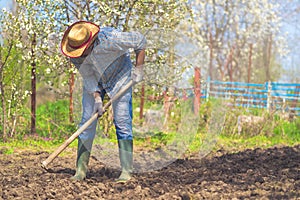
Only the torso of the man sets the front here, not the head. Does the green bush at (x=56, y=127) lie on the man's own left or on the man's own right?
on the man's own right

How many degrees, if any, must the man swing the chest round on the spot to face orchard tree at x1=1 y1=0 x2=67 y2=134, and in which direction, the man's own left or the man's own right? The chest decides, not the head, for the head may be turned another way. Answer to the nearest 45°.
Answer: approximately 135° to the man's own right

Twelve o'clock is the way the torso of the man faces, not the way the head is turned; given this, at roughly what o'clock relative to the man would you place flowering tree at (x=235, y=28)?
The flowering tree is roughly at 5 o'clock from the man.

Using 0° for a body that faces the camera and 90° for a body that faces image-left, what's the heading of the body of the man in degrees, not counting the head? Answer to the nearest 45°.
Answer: approximately 45°

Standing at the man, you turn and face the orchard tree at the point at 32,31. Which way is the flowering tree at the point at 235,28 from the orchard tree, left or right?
right
